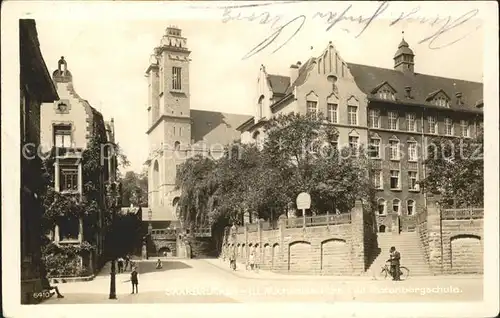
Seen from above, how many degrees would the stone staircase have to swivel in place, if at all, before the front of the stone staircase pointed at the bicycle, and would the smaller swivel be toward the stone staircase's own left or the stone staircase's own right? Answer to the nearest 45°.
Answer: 0° — it already faces it

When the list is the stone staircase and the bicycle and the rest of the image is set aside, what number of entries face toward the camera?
1

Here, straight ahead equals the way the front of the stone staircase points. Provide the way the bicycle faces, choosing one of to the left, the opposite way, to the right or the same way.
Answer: to the right

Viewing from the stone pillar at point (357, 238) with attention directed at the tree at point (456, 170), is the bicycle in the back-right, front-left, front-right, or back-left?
front-right

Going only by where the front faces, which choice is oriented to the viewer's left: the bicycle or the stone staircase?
the bicycle

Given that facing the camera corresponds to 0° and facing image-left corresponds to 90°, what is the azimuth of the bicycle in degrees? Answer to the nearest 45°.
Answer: approximately 90°

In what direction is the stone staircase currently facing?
toward the camera
